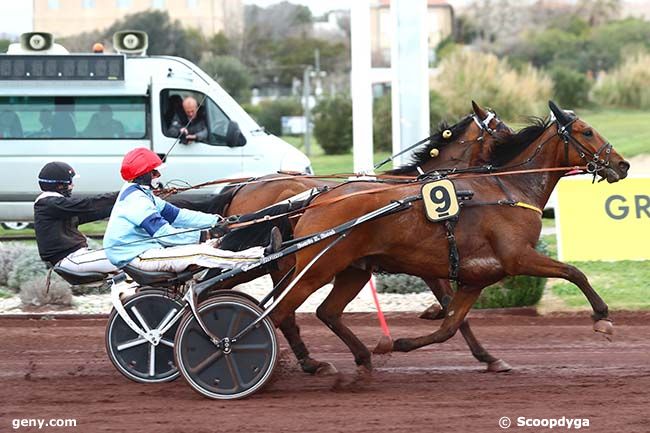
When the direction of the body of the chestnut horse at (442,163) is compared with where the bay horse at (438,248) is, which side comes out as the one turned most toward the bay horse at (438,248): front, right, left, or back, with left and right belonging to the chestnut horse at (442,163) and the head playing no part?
right

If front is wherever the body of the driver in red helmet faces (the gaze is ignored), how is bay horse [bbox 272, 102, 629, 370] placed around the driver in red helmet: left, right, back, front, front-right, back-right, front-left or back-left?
front

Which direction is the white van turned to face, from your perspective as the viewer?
facing to the right of the viewer

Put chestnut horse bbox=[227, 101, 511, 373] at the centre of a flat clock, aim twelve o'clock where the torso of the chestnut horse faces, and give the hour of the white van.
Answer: The white van is roughly at 8 o'clock from the chestnut horse.

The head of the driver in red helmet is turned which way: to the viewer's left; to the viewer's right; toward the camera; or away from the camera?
to the viewer's right

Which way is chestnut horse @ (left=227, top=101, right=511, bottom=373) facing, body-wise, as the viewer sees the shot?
to the viewer's right

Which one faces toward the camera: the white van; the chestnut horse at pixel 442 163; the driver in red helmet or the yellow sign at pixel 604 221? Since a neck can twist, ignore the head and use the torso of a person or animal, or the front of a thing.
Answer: the yellow sign

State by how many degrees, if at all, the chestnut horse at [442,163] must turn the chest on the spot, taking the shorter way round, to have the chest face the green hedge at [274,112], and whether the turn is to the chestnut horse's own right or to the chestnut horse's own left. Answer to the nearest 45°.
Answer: approximately 90° to the chestnut horse's own left

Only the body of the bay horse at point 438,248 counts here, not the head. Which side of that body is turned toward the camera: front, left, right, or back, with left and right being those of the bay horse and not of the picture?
right

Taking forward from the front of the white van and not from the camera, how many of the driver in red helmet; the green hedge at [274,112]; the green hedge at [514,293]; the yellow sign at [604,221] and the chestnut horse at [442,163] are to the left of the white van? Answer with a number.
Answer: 1

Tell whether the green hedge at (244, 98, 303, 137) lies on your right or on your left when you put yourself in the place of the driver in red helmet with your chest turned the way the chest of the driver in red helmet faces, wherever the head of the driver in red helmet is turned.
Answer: on your left

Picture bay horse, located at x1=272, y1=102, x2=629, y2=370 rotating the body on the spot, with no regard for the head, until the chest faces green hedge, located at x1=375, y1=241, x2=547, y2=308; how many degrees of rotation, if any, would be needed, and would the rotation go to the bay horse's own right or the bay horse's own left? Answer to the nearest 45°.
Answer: approximately 90° to the bay horse's own left

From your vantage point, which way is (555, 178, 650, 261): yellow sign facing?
toward the camera

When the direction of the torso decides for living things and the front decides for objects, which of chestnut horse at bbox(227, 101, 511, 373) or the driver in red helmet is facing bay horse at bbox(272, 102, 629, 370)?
the driver in red helmet

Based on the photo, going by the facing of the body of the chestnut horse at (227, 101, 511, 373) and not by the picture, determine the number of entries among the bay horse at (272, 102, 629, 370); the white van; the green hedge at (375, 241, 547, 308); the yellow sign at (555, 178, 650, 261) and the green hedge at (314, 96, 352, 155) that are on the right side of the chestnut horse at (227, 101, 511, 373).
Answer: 1

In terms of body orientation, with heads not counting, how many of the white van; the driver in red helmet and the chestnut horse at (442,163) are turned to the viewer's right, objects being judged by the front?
3

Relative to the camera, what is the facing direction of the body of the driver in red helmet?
to the viewer's right

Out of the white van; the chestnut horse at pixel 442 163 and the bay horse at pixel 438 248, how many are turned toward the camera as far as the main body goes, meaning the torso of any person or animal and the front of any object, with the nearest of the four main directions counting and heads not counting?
0
